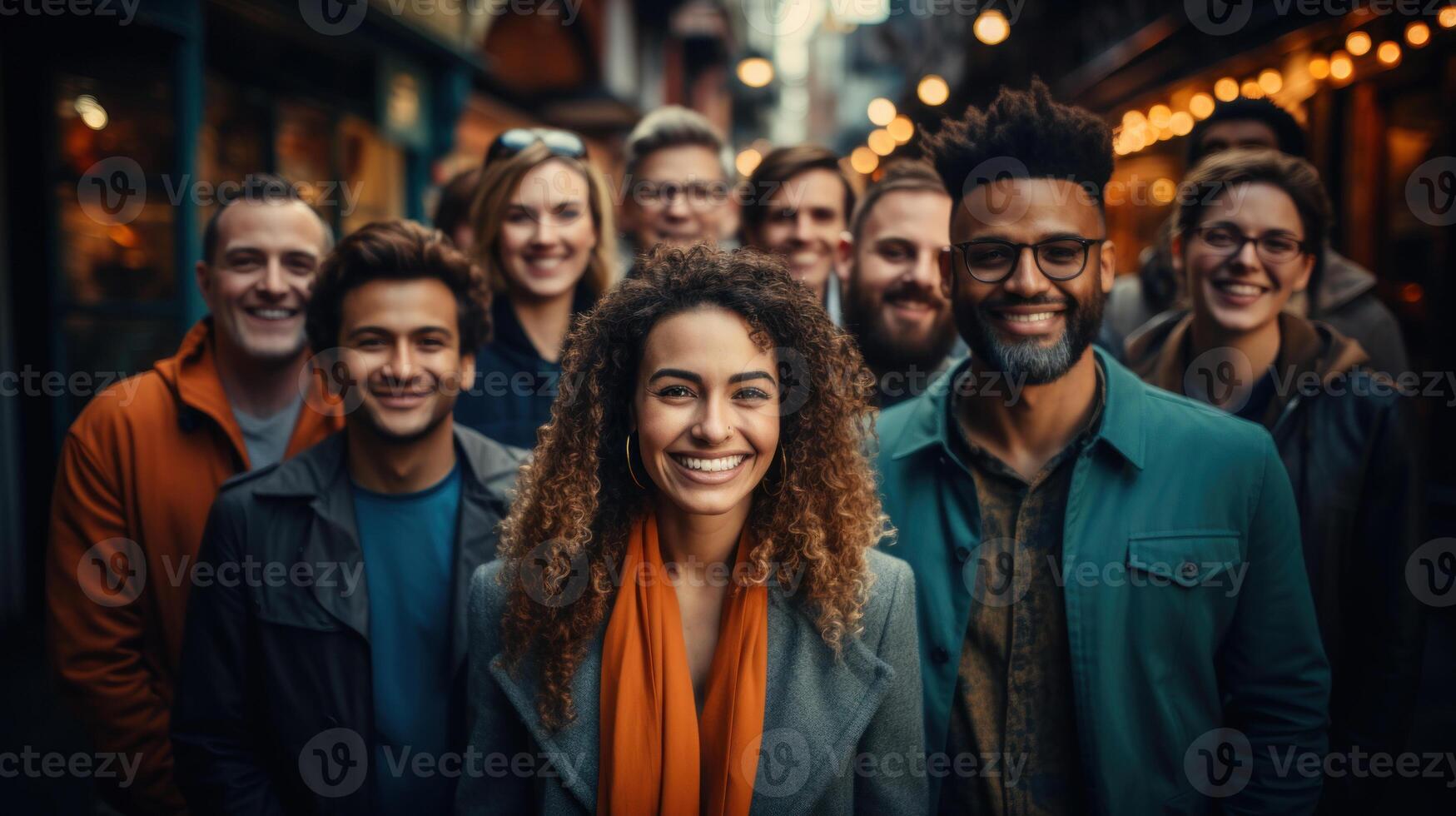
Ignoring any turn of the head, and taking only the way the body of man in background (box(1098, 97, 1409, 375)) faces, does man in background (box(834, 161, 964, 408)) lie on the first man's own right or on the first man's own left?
on the first man's own right

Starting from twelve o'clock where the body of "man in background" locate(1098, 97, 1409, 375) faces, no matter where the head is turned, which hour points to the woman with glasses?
The woman with glasses is roughly at 12 o'clock from the man in background.

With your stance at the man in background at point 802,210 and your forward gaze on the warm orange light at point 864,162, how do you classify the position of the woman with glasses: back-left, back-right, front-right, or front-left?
back-right

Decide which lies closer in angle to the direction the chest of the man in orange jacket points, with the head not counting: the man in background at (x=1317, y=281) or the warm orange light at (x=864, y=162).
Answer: the man in background

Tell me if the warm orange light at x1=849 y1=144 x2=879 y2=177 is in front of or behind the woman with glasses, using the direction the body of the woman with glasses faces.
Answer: behind

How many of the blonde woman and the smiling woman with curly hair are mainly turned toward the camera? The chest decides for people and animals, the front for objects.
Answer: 2
